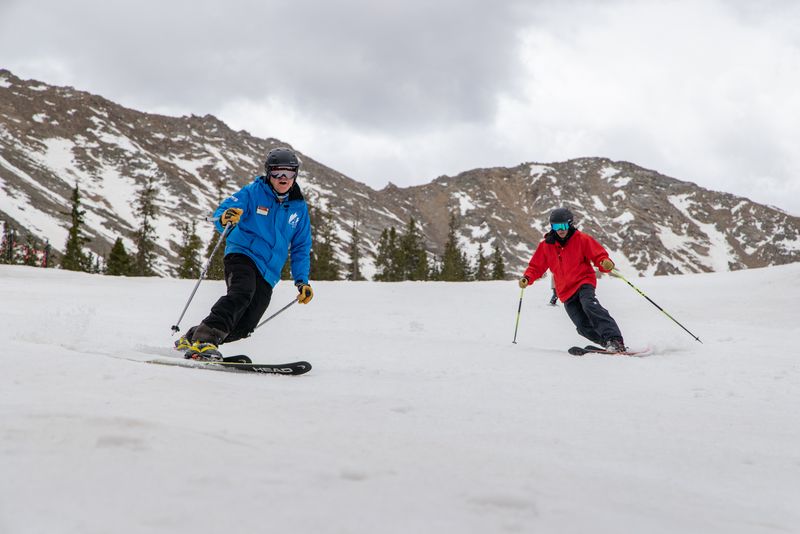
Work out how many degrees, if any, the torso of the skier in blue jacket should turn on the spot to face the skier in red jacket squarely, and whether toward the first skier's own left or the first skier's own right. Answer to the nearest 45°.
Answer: approximately 90° to the first skier's own left

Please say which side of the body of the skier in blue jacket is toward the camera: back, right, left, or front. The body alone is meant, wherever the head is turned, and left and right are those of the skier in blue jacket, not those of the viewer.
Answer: front
